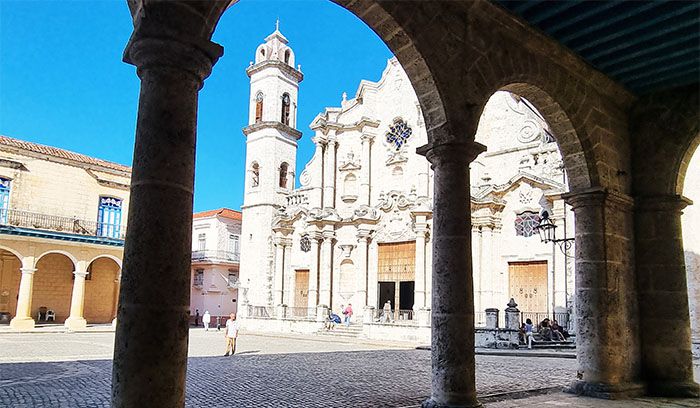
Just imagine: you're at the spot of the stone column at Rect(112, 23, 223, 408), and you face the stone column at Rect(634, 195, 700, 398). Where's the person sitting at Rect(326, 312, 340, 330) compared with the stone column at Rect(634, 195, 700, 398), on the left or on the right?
left

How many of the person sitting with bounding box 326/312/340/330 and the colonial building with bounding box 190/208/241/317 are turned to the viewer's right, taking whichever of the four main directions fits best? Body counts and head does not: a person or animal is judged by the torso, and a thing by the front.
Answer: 0

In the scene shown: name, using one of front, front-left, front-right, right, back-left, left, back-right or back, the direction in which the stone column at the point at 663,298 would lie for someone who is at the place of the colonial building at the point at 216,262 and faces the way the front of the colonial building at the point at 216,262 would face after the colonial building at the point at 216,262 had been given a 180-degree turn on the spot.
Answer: back

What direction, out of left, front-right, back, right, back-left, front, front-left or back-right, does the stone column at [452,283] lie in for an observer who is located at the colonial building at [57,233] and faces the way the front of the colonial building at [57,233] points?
front-right

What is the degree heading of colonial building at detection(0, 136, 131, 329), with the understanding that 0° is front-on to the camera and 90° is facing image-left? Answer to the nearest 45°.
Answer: approximately 315°

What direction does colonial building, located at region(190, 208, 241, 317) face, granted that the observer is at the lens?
facing the viewer

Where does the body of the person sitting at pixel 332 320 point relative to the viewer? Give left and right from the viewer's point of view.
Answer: facing the viewer and to the left of the viewer

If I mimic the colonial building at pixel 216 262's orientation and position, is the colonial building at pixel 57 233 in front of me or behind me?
in front

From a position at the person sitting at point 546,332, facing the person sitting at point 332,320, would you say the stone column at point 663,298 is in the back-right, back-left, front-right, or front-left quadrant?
back-left

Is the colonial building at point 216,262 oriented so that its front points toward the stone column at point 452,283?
yes

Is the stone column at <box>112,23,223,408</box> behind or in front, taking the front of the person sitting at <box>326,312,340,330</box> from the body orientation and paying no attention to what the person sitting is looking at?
in front

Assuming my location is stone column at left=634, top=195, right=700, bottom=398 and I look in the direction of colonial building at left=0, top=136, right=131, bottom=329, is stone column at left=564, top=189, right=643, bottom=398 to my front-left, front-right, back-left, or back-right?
front-left

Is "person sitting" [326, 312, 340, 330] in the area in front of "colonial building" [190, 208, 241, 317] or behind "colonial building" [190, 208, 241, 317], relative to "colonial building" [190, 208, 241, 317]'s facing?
in front

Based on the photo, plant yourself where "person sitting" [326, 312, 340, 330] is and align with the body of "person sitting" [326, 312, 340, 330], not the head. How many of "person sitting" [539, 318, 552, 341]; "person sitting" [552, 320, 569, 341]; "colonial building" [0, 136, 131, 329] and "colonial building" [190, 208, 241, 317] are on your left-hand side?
2
